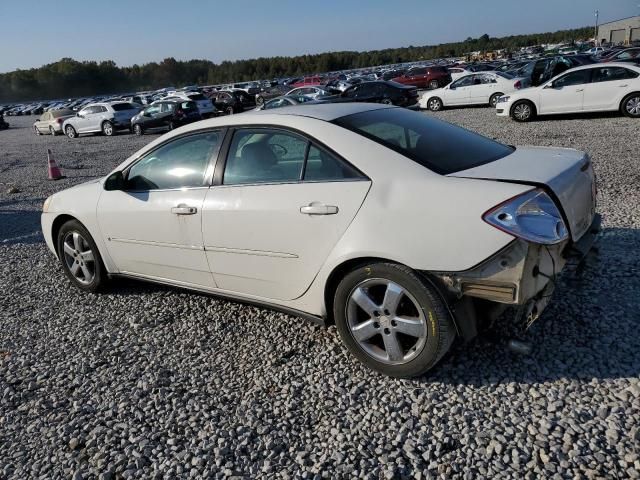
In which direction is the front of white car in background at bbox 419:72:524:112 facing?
to the viewer's left

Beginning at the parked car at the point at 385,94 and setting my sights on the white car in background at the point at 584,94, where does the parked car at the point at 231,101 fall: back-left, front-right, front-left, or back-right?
back-right

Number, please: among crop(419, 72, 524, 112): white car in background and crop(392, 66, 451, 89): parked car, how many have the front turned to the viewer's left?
2

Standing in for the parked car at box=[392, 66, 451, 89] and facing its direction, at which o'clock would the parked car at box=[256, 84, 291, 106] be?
the parked car at box=[256, 84, 291, 106] is roughly at 12 o'clock from the parked car at box=[392, 66, 451, 89].

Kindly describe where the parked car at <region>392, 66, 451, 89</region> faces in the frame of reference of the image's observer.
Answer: facing to the left of the viewer

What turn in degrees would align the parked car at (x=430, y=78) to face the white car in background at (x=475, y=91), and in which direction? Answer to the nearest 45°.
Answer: approximately 90° to its left

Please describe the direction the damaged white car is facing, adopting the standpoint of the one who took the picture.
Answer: facing away from the viewer and to the left of the viewer

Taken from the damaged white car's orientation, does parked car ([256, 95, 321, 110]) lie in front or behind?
in front

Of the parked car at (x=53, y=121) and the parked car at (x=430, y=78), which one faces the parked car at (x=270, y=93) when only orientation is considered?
the parked car at (x=430, y=78)

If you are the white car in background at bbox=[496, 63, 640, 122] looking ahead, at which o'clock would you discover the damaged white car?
The damaged white car is roughly at 9 o'clock from the white car in background.

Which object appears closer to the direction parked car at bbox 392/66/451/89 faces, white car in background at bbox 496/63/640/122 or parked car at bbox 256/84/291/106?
the parked car

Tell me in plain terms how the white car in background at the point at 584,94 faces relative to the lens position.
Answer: facing to the left of the viewer

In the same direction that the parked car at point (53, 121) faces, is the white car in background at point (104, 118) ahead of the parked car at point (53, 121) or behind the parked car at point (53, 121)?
behind
